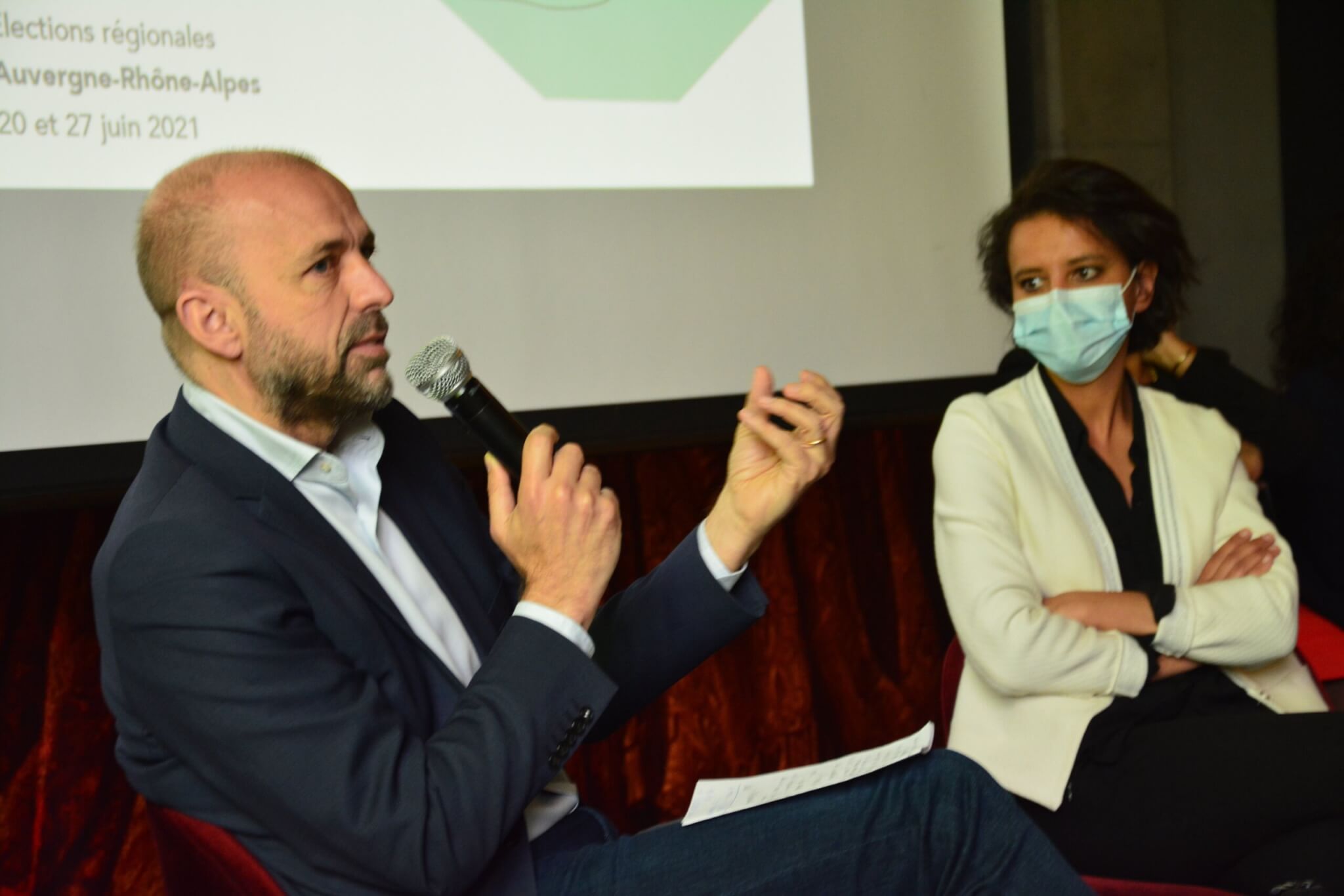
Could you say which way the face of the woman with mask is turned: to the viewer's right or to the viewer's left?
to the viewer's left

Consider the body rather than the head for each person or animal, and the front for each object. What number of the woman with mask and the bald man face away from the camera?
0

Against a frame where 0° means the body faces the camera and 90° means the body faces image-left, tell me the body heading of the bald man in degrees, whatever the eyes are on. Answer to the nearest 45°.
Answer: approximately 315°

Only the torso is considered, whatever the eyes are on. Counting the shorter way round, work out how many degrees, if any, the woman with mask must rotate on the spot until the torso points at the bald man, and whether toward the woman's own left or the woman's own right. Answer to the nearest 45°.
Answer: approximately 90° to the woman's own right

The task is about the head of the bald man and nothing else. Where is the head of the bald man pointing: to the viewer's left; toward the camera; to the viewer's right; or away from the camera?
to the viewer's right

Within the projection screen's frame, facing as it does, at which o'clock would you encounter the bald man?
The bald man is roughly at 2 o'clock from the projection screen.

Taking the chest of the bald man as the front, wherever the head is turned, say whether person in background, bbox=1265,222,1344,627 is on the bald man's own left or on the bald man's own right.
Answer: on the bald man's own left
